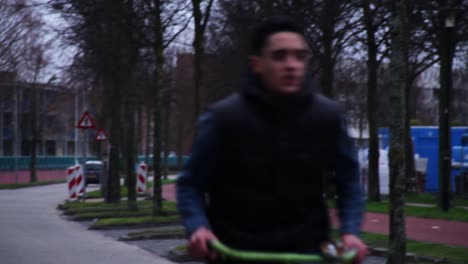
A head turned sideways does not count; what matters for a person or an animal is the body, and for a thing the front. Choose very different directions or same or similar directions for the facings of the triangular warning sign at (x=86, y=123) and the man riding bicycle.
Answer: same or similar directions

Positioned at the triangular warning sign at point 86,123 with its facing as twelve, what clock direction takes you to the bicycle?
The bicycle is roughly at 12 o'clock from the triangular warning sign.

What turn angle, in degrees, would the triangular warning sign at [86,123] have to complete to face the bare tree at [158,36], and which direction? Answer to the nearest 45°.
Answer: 0° — it already faces it

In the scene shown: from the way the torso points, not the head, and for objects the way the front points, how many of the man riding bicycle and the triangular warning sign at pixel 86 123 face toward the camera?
2

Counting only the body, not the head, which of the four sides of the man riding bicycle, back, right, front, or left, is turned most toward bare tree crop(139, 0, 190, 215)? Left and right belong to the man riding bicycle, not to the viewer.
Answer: back

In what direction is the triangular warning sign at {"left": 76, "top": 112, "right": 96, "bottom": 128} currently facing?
toward the camera

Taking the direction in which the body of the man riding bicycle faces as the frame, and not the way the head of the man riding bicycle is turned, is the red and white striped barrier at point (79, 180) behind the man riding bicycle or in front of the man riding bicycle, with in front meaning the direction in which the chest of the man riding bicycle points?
behind

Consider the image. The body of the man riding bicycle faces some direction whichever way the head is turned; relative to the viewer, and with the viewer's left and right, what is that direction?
facing the viewer

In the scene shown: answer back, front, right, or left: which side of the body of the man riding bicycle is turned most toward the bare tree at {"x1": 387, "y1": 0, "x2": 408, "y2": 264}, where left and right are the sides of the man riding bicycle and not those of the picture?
back

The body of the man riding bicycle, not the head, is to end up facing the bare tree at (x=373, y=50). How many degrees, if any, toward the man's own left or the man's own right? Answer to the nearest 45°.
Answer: approximately 180°
